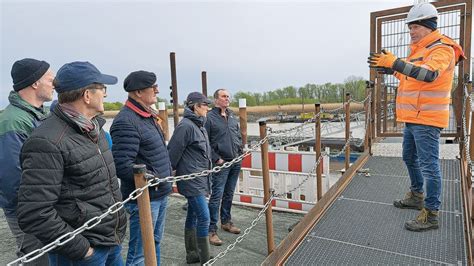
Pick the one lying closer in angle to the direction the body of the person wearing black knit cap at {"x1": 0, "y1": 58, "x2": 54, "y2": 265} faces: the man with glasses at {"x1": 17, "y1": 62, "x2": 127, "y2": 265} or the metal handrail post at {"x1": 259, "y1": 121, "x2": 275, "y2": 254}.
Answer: the metal handrail post

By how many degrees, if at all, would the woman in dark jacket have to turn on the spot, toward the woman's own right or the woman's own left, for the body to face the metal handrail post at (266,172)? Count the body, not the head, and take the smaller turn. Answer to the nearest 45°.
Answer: approximately 45° to the woman's own right

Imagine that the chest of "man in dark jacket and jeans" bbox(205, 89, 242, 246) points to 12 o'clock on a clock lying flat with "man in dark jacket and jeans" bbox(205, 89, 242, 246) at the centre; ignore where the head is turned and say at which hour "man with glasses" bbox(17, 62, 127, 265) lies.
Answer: "man with glasses" bbox(17, 62, 127, 265) is roughly at 2 o'clock from "man in dark jacket and jeans" bbox(205, 89, 242, 246).

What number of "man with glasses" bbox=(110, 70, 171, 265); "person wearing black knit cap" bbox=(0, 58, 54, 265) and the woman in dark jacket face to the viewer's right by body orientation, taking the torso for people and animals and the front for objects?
3

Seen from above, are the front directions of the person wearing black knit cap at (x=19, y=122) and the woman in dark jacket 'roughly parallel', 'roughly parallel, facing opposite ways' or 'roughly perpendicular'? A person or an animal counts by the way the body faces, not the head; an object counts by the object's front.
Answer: roughly parallel

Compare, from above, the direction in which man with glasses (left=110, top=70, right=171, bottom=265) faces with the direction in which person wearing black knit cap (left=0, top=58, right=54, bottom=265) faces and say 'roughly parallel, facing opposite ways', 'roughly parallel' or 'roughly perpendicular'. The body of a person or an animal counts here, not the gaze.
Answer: roughly parallel

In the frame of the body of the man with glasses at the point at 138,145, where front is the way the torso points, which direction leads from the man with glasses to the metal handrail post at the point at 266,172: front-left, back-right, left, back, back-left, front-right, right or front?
front

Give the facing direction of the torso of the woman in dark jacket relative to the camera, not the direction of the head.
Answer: to the viewer's right

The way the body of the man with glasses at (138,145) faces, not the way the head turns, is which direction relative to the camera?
to the viewer's right

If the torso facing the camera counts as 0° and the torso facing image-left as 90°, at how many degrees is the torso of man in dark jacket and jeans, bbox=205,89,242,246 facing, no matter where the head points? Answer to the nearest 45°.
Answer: approximately 315°

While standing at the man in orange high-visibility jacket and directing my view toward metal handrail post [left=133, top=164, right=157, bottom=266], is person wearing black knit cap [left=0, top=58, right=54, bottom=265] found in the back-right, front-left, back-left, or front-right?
front-right

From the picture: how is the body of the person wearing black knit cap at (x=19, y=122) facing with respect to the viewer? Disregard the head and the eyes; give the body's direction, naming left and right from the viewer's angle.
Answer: facing to the right of the viewer

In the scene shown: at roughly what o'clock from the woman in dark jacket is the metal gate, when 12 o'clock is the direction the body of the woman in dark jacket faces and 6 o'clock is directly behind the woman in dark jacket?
The metal gate is roughly at 11 o'clock from the woman in dark jacket.

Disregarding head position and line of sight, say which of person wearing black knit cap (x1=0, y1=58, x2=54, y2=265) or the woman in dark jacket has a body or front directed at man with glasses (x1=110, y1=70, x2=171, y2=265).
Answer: the person wearing black knit cap

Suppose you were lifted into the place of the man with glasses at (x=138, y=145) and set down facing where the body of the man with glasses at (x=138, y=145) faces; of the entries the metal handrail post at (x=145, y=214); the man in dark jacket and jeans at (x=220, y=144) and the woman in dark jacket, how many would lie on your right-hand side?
1

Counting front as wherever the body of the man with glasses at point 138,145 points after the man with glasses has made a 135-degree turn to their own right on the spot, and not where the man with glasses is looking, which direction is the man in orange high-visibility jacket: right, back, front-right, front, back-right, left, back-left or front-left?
back-left

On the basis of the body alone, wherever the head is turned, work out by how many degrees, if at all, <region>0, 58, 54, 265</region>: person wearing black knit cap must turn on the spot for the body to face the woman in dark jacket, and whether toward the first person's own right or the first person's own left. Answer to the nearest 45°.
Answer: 0° — they already face them
